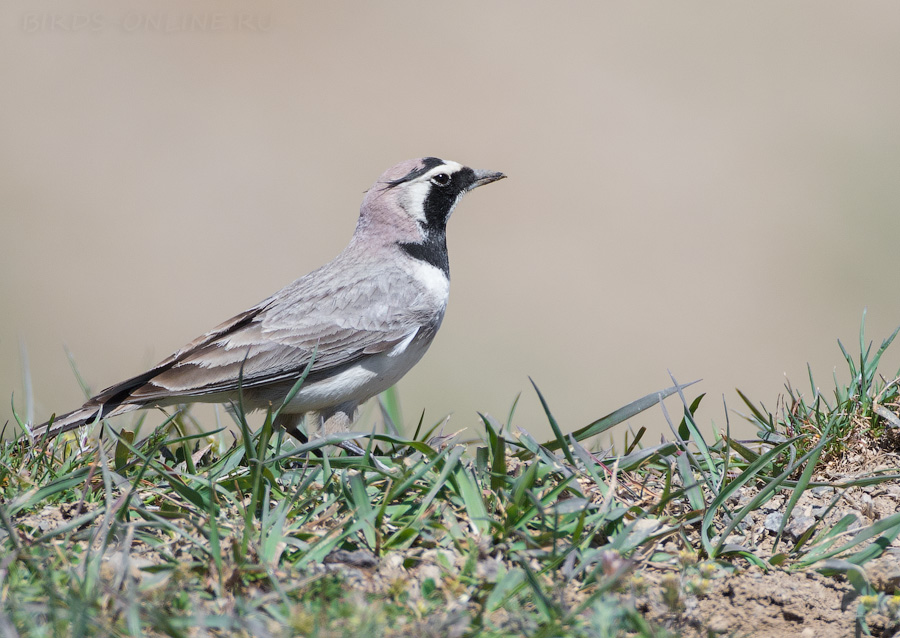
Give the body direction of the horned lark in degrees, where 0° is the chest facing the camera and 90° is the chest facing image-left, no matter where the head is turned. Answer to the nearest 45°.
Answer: approximately 270°
